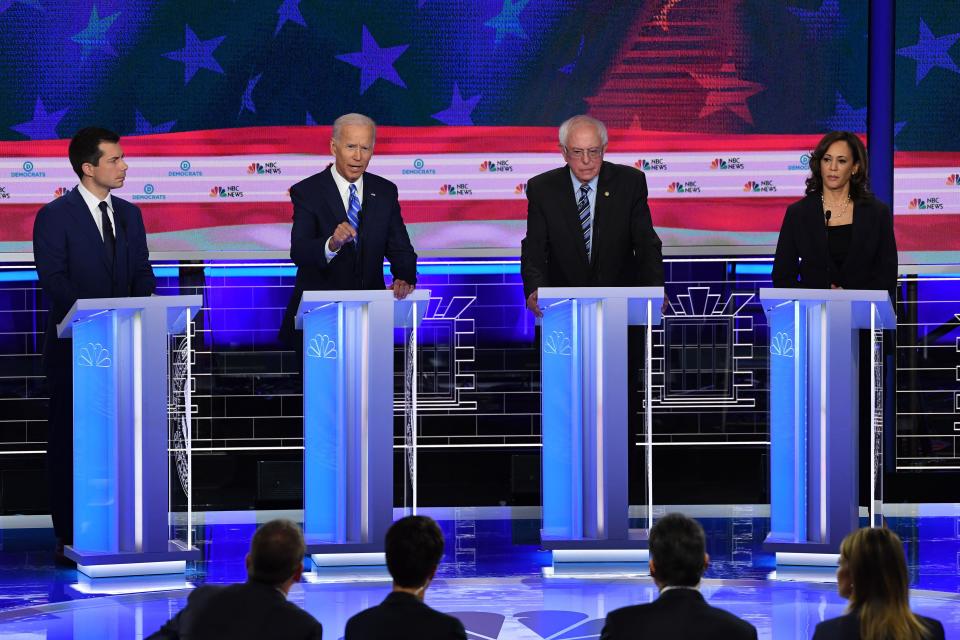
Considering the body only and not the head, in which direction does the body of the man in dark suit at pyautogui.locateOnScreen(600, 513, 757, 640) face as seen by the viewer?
away from the camera

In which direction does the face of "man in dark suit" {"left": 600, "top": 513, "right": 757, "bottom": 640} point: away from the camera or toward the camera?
away from the camera

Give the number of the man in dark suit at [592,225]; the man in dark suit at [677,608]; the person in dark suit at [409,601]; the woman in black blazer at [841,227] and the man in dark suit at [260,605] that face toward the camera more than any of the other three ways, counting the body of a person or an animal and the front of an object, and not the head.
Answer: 2

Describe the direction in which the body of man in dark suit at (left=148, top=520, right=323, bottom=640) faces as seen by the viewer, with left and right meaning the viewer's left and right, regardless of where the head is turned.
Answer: facing away from the viewer and to the right of the viewer

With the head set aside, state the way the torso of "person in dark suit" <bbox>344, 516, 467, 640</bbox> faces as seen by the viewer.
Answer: away from the camera

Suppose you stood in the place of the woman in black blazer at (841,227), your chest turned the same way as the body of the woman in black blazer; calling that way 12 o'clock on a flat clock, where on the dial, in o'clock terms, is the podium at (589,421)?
The podium is roughly at 2 o'clock from the woman in black blazer.

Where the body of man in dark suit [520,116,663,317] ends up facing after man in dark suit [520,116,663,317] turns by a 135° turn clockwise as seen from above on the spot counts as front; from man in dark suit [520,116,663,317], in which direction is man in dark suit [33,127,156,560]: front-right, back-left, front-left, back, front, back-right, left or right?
front-left
